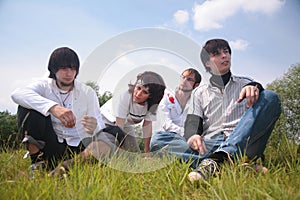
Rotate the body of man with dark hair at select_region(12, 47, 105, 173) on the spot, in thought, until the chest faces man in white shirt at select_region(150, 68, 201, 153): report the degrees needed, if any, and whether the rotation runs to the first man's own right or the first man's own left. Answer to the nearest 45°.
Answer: approximately 90° to the first man's own left

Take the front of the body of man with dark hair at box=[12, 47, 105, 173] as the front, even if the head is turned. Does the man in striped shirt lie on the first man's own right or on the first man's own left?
on the first man's own left

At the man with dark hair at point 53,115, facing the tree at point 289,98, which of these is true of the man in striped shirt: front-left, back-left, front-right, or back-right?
front-right

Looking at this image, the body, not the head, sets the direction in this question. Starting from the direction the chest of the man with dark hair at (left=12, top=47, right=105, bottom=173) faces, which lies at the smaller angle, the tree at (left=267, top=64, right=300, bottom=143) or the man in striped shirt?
the man in striped shirt

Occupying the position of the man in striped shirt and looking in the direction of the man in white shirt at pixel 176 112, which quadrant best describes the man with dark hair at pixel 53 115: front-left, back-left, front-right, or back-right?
front-left

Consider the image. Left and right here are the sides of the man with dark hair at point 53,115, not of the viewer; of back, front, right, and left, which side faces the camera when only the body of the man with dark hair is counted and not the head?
front

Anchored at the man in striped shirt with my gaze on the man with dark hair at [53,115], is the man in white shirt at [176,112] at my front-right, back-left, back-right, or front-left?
front-right

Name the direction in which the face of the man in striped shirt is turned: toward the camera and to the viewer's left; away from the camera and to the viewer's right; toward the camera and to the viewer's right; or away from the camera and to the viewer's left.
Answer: toward the camera and to the viewer's right

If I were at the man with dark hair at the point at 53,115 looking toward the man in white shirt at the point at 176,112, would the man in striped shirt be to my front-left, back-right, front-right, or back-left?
front-right

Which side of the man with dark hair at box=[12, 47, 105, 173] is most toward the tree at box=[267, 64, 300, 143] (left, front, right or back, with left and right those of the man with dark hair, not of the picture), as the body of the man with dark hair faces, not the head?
left
